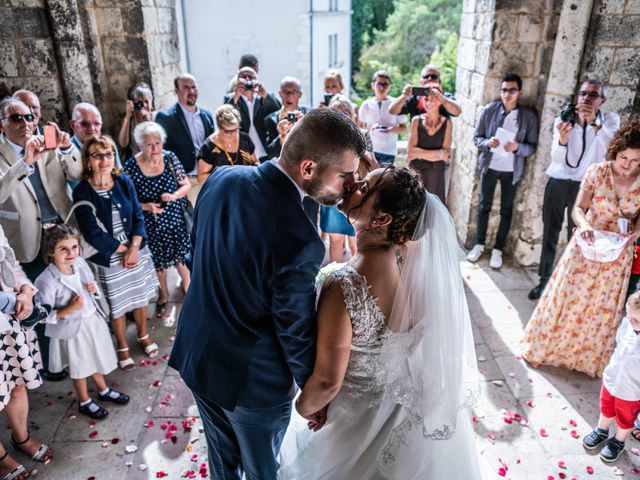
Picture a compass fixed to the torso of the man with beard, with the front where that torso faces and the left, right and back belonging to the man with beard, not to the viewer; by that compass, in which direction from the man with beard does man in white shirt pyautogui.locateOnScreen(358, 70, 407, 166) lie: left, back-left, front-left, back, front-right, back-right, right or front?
front-left

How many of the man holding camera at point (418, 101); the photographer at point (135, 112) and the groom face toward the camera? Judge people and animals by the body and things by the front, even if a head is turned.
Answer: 2

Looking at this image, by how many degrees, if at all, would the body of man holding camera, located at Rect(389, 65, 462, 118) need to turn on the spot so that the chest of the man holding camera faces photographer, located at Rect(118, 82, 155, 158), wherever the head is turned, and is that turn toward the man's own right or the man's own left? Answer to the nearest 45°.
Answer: approximately 90° to the man's own right

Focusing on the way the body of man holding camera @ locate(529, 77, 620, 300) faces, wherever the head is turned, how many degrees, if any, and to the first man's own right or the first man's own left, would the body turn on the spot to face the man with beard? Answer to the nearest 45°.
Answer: approximately 45° to the first man's own right

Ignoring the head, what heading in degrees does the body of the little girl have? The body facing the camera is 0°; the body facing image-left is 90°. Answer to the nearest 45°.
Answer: approximately 315°

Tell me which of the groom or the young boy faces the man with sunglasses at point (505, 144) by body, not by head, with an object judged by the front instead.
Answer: the groom

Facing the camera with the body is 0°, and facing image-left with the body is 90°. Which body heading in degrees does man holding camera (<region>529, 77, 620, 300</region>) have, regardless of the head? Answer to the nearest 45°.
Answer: approximately 45°

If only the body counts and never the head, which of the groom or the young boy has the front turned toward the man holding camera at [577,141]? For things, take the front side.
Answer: the groom

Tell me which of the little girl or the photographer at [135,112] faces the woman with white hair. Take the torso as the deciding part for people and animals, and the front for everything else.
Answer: the photographer

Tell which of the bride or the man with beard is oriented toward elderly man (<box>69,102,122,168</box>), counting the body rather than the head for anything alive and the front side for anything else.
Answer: the bride

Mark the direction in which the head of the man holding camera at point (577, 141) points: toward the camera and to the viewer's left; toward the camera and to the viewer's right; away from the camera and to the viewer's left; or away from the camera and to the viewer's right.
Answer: toward the camera and to the viewer's left

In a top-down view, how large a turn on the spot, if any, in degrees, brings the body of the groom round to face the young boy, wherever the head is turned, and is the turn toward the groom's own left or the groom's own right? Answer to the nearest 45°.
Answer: approximately 45° to the groom's own right

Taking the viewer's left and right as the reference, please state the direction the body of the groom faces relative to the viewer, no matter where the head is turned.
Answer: facing away from the viewer and to the right of the viewer
